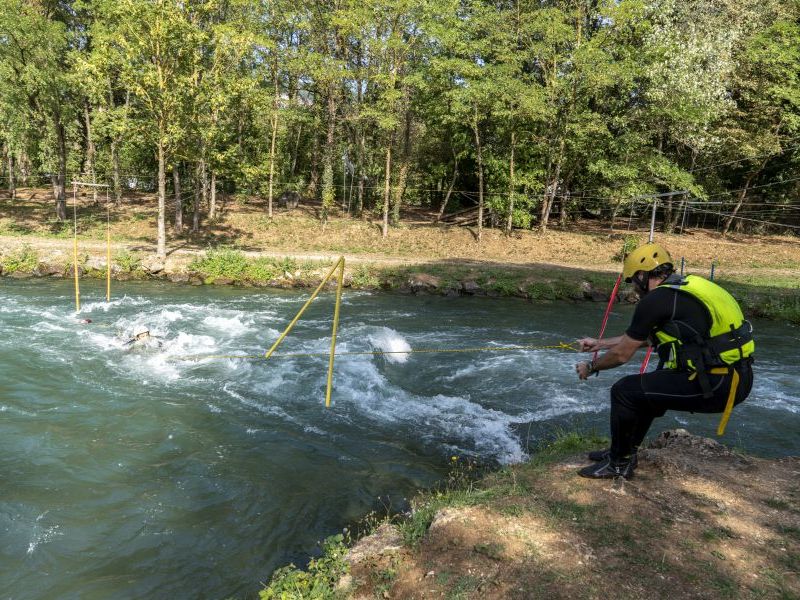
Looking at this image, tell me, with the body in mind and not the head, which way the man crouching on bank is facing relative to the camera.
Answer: to the viewer's left

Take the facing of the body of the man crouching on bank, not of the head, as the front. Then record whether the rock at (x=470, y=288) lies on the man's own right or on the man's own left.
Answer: on the man's own right

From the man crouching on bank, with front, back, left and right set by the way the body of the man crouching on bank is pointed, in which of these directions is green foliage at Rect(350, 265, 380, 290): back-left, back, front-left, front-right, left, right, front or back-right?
front-right

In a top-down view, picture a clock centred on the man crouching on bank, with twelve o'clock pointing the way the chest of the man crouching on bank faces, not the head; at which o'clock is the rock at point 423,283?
The rock is roughly at 2 o'clock from the man crouching on bank.

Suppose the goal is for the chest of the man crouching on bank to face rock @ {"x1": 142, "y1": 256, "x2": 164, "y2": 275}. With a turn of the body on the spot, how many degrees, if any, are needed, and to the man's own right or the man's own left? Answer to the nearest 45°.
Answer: approximately 45° to the man's own right

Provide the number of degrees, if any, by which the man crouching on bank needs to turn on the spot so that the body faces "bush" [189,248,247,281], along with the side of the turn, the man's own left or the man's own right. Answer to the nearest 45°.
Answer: approximately 45° to the man's own right
